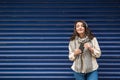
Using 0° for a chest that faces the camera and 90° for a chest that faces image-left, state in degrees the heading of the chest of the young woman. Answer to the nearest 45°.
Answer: approximately 0°
